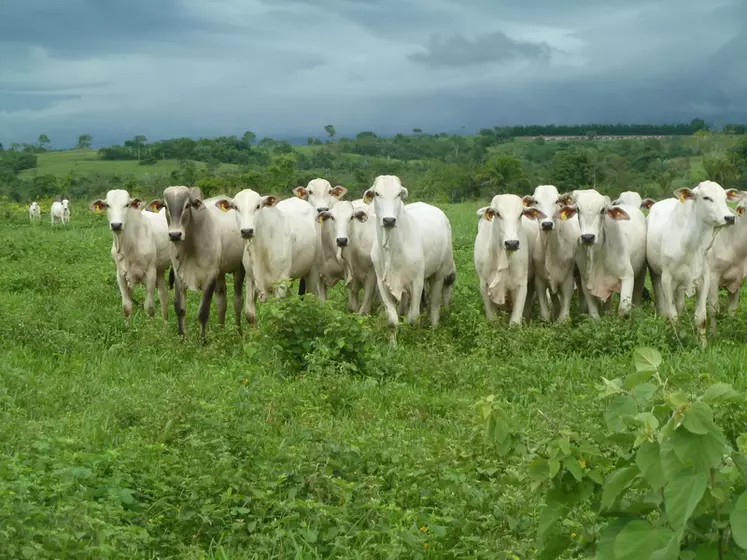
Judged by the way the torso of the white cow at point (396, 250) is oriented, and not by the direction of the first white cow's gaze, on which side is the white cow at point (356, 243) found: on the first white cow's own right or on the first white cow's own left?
on the first white cow's own right

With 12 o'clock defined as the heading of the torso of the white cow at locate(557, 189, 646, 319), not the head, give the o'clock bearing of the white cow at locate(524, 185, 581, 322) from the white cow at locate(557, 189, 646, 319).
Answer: the white cow at locate(524, 185, 581, 322) is roughly at 2 o'clock from the white cow at locate(557, 189, 646, 319).

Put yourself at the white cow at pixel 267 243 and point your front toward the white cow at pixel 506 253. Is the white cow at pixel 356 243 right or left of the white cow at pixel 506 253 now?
left

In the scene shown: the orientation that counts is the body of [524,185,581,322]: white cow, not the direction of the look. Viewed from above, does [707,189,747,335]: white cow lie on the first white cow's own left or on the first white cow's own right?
on the first white cow's own left

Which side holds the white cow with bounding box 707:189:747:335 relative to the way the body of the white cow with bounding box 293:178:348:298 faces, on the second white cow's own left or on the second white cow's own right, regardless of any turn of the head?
on the second white cow's own left

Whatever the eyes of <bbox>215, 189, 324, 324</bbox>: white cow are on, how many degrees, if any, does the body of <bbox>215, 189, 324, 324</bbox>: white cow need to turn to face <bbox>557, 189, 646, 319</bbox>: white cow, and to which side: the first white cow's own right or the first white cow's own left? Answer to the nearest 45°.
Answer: approximately 135° to the first white cow's own left

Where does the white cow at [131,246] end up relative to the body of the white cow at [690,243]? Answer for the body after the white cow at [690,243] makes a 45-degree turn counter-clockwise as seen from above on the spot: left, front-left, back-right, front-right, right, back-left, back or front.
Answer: back

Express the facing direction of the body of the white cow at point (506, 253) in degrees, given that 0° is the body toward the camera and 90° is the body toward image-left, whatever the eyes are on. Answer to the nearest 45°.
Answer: approximately 0°

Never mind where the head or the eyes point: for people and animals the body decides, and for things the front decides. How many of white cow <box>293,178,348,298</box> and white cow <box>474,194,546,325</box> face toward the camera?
2

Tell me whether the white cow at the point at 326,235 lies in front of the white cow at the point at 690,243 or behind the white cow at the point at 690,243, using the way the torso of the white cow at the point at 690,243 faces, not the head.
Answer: behind

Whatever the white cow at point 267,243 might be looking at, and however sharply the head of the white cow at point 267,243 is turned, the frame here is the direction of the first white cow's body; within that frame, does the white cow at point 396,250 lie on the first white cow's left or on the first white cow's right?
on the first white cow's left

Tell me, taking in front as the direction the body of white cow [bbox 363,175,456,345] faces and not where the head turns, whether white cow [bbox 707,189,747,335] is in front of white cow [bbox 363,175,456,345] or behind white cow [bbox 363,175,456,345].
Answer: behind

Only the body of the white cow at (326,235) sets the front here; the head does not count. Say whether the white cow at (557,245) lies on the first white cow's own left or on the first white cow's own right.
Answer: on the first white cow's own left

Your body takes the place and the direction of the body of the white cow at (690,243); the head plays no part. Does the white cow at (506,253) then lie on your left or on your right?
on your right

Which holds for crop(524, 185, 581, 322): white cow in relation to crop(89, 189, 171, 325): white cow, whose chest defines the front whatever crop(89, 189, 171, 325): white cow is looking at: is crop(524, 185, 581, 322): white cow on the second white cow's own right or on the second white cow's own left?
on the second white cow's own left

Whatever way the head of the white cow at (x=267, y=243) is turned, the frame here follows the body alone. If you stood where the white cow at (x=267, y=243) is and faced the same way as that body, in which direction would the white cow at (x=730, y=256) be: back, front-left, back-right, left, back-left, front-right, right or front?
back-left
